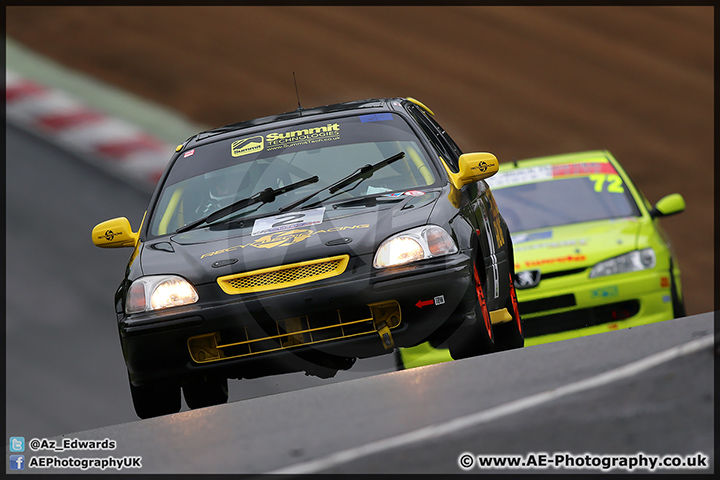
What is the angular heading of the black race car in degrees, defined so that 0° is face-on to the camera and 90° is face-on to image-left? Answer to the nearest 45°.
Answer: approximately 0°

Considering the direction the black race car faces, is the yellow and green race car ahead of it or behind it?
behind
